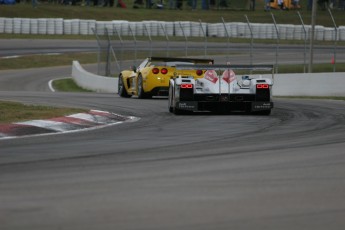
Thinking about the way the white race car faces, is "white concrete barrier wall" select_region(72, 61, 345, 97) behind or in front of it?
in front

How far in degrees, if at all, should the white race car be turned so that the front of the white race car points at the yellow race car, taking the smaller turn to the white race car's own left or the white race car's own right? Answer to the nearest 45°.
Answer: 0° — it already faces it

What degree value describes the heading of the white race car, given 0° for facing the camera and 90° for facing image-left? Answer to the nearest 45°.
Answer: approximately 180°

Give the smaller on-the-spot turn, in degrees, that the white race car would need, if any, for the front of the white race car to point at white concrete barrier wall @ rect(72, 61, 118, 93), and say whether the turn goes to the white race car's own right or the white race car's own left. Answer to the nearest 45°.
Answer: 0° — it already faces it
